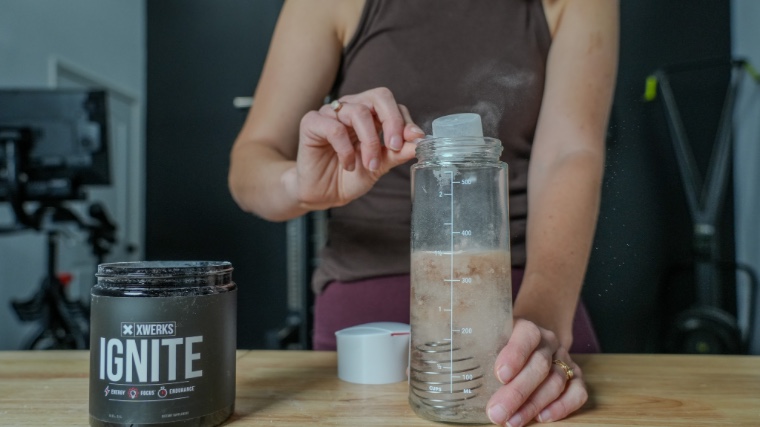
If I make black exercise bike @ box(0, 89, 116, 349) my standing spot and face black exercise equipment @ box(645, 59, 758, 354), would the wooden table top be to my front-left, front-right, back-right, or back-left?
front-right

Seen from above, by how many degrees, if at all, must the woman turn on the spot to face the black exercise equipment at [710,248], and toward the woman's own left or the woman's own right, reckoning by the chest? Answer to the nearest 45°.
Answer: approximately 135° to the woman's own left

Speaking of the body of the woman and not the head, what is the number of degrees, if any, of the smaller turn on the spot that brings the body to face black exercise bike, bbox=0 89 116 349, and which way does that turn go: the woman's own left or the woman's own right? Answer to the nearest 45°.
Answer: approximately 135° to the woman's own right

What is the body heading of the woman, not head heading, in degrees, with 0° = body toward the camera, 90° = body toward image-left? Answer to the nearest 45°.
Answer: approximately 0°
